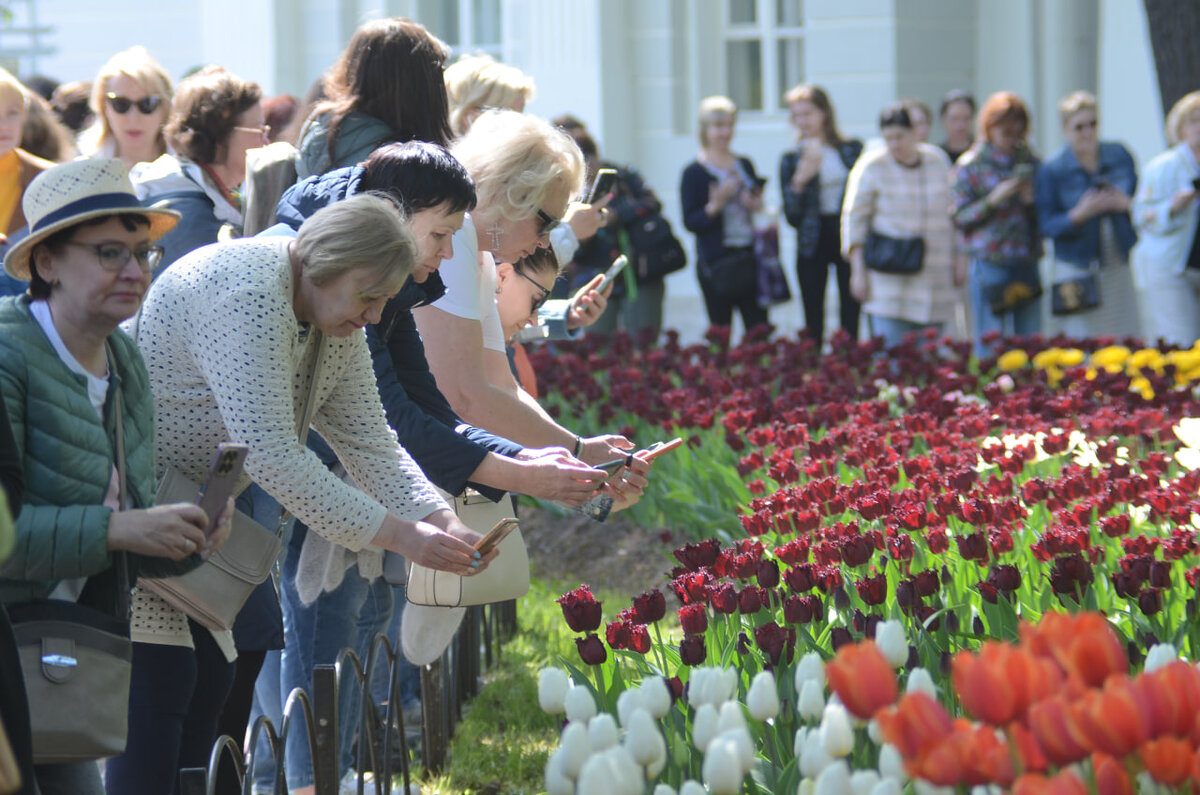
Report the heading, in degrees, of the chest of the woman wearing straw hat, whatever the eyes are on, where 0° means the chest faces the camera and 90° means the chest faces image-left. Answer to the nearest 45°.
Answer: approximately 315°

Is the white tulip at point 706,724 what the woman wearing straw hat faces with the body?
yes

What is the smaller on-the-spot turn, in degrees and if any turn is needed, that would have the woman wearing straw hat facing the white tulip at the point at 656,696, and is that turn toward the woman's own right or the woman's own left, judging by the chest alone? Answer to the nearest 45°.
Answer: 0° — they already face it

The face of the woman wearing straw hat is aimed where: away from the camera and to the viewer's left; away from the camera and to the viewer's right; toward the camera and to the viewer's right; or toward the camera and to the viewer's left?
toward the camera and to the viewer's right

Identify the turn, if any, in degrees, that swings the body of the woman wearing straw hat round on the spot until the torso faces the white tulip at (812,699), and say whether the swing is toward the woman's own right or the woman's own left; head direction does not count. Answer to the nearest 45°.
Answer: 0° — they already face it

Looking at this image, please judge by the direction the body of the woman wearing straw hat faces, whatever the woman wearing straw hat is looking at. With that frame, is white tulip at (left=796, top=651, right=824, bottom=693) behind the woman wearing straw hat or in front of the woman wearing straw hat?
in front

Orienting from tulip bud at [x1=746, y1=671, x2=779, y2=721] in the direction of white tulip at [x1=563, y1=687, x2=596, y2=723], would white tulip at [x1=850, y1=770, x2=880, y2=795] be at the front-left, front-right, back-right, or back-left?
back-left

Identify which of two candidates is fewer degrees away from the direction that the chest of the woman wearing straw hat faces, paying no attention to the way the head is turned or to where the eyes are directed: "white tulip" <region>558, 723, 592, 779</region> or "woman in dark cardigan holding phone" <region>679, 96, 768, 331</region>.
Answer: the white tulip

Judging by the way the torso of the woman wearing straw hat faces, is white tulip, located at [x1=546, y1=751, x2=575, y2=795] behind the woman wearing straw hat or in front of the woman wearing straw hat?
in front

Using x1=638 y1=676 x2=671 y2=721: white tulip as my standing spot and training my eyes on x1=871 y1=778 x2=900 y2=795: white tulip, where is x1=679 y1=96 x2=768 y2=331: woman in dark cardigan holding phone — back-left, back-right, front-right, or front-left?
back-left
